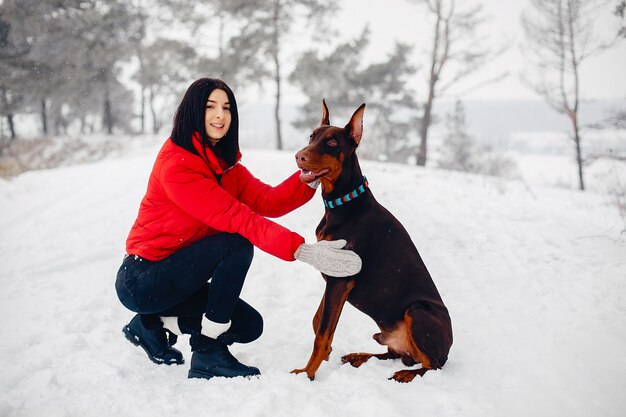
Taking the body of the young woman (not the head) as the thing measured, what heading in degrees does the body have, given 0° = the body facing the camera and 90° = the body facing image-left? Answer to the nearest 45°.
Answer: approximately 270°

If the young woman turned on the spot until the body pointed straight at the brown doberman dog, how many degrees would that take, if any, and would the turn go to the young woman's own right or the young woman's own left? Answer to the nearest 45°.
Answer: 0° — they already face it
